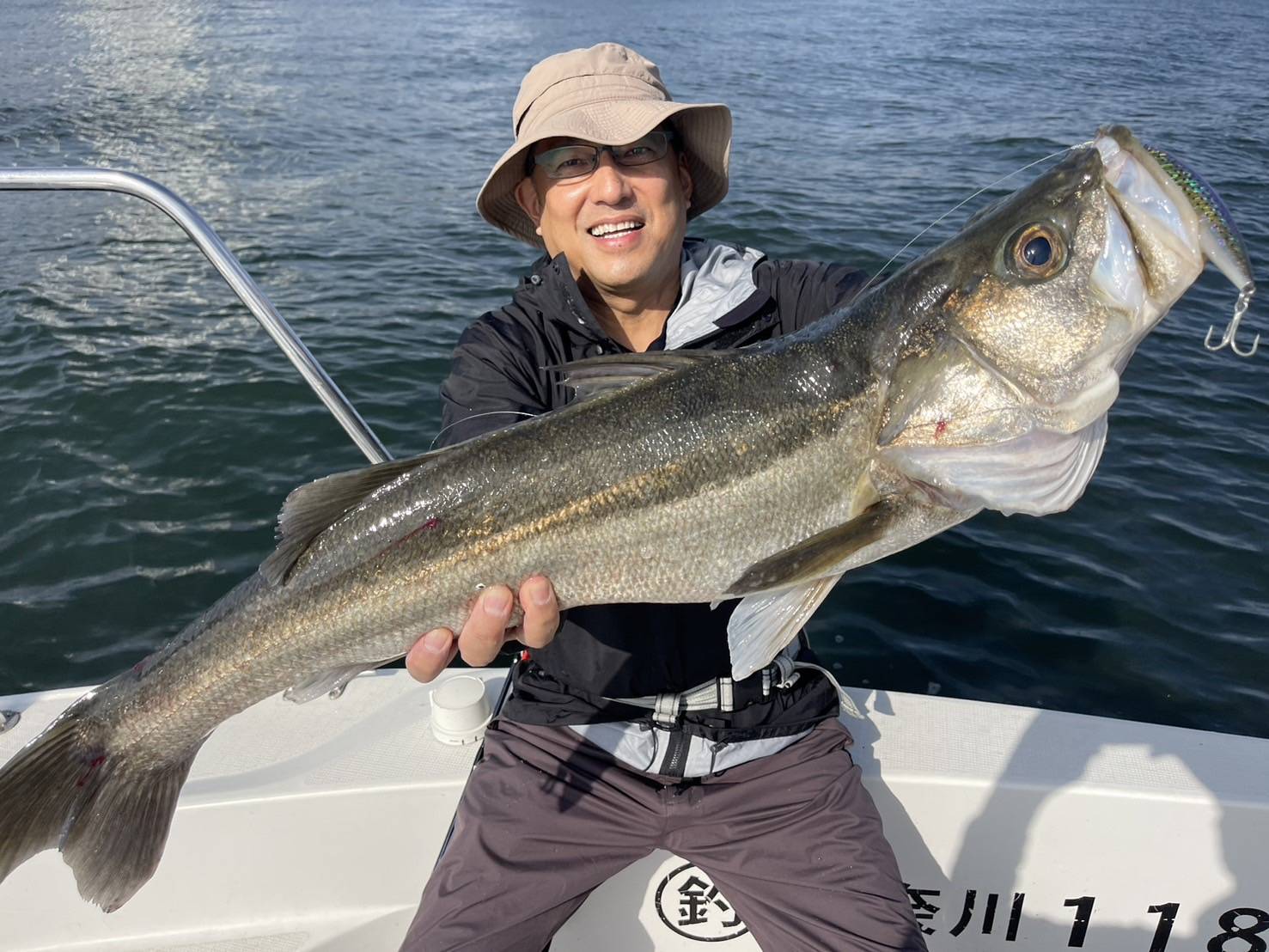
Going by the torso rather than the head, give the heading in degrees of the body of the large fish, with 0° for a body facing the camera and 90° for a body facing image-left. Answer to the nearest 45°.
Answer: approximately 270°
